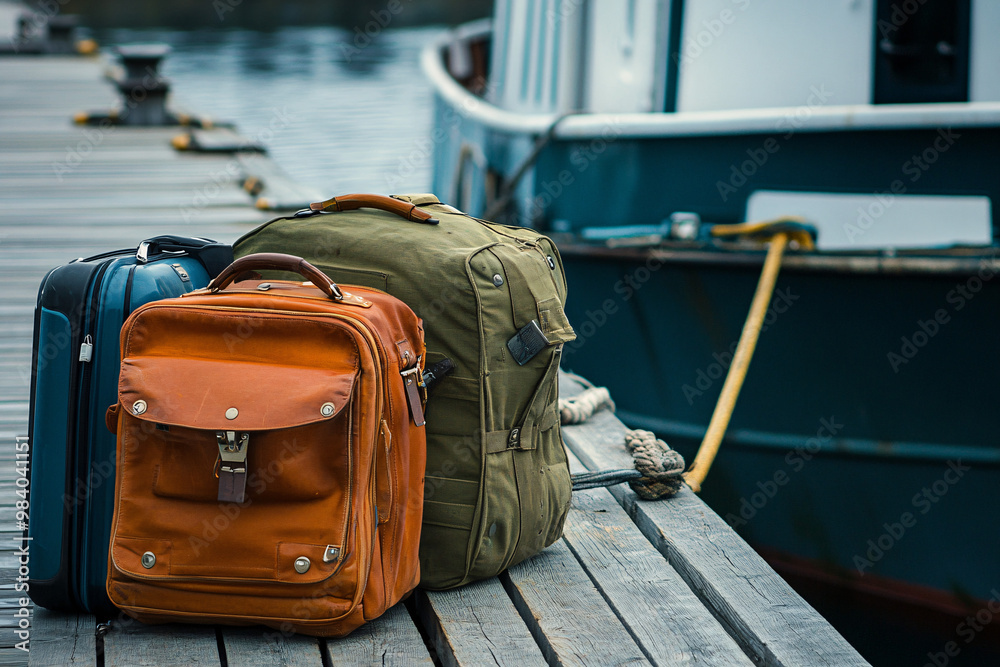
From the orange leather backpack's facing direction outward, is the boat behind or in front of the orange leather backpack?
behind

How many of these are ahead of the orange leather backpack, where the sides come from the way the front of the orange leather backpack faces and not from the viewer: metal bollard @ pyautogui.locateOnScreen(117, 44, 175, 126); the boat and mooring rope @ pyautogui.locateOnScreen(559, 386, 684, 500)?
0

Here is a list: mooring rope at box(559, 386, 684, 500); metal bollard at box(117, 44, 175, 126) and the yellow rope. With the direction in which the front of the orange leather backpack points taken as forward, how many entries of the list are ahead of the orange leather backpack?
0

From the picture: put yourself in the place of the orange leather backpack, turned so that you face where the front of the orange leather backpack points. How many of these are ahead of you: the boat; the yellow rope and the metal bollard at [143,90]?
0

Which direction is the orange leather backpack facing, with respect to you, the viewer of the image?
facing the viewer and to the left of the viewer

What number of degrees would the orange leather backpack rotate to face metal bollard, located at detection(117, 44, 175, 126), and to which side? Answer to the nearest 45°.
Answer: approximately 135° to its right
